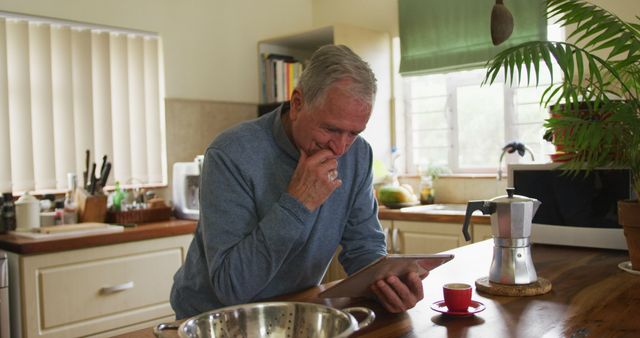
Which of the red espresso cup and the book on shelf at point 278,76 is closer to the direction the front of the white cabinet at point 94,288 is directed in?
the red espresso cup

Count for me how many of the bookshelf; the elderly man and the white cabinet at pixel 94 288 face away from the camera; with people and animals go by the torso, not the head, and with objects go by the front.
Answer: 0

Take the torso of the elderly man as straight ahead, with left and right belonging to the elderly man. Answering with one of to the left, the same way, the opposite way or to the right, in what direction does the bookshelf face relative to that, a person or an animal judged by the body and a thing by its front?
to the right

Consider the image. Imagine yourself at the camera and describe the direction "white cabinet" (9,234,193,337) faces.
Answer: facing the viewer and to the right of the viewer

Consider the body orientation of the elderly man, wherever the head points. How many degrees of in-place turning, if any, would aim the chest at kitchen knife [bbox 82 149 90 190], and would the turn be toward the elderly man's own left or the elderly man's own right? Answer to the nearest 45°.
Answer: approximately 180°

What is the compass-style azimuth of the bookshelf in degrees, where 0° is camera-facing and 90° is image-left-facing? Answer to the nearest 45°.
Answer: approximately 45°

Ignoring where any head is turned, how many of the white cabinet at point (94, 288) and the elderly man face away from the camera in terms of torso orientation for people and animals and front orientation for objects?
0

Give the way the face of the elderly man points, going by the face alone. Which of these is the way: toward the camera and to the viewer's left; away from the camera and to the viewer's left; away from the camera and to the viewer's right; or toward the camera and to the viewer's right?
toward the camera and to the viewer's right
